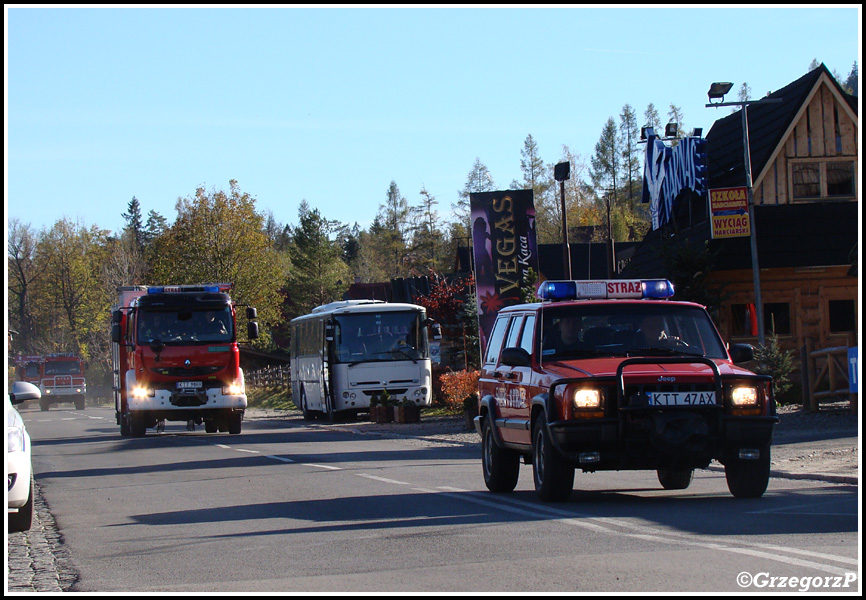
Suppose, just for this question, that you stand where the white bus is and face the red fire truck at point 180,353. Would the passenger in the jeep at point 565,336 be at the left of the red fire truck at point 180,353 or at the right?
left

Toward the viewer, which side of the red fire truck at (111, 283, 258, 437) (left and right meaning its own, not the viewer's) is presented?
front

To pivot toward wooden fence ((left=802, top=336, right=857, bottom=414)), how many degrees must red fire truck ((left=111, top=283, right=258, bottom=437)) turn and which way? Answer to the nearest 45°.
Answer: approximately 45° to its left

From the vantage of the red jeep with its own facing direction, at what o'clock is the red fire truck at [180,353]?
The red fire truck is roughly at 5 o'clock from the red jeep.

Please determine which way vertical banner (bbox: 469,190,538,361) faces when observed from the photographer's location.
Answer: facing the viewer

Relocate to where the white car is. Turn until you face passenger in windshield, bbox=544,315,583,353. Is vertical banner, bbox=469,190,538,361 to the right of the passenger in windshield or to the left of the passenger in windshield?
left

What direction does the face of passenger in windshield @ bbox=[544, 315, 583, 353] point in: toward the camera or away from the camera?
toward the camera

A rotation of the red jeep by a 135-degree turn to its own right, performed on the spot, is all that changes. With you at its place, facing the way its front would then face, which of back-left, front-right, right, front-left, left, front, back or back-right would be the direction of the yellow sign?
front-right

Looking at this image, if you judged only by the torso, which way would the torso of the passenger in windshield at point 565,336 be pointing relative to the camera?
toward the camera

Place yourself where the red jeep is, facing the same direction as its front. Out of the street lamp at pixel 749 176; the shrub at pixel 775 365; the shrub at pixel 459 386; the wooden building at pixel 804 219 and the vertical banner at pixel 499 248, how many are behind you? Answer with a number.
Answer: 5

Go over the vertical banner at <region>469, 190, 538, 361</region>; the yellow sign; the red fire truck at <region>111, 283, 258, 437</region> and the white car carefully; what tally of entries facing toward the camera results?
4

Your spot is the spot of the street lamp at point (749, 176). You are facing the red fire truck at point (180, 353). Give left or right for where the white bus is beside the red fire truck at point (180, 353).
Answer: right
